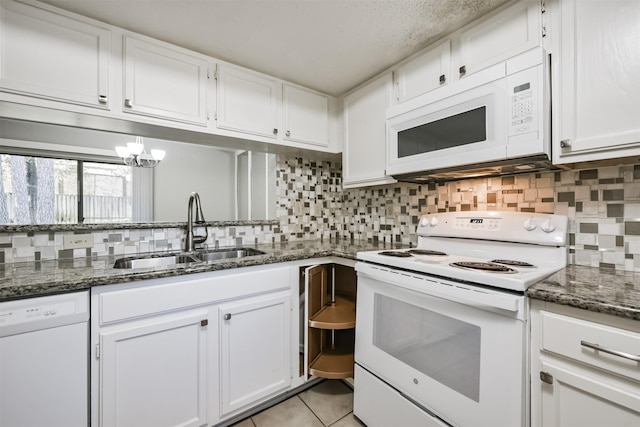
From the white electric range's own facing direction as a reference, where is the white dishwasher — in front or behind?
in front

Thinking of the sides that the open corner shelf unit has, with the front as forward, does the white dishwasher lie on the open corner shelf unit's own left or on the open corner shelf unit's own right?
on the open corner shelf unit's own right

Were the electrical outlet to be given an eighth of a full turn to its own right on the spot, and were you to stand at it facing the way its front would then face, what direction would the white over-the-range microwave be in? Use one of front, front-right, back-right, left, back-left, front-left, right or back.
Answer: left

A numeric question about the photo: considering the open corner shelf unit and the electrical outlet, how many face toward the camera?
2

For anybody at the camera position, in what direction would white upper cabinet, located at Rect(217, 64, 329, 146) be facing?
facing the viewer and to the right of the viewer

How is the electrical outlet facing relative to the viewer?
toward the camera

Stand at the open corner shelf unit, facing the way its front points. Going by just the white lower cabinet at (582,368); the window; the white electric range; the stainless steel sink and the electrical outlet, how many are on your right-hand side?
3

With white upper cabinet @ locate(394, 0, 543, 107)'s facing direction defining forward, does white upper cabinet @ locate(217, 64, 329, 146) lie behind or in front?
in front

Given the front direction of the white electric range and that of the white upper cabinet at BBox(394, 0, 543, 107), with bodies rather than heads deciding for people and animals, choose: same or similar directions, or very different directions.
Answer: same or similar directions
